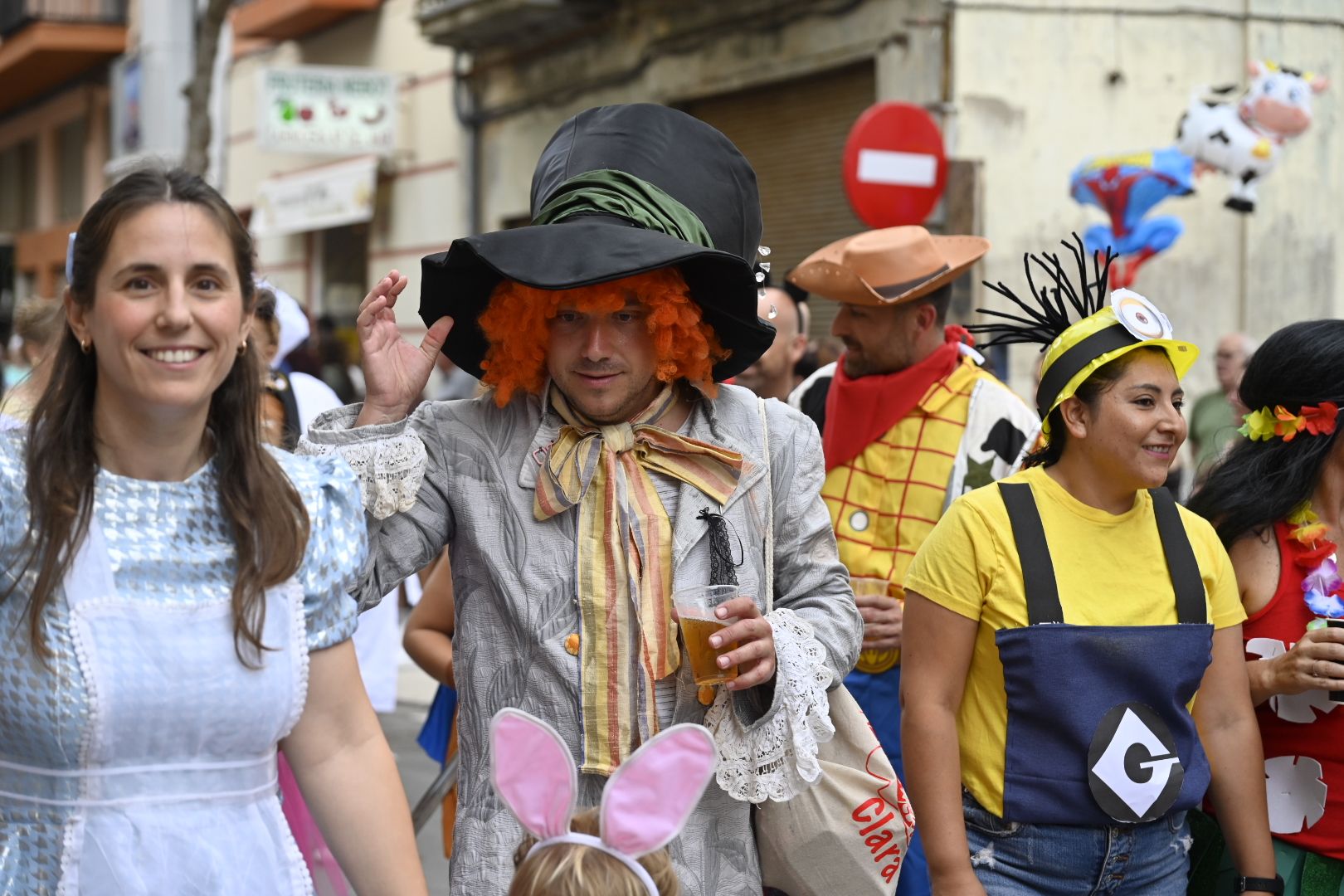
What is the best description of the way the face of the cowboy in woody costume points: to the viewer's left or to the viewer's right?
to the viewer's left

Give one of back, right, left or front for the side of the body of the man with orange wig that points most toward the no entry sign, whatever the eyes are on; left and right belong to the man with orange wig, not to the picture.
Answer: back

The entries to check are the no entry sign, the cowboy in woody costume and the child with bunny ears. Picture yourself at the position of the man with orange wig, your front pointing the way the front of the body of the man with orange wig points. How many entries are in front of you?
1

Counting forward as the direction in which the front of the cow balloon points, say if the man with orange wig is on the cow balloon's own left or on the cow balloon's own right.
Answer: on the cow balloon's own right

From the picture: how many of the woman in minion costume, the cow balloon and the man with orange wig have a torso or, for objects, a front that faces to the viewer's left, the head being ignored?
0

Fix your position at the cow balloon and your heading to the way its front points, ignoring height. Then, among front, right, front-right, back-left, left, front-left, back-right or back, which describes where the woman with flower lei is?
front-right

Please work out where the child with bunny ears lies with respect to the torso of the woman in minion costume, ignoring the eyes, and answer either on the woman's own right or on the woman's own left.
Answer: on the woman's own right

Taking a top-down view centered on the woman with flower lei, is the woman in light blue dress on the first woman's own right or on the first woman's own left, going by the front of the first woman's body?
on the first woman's own right

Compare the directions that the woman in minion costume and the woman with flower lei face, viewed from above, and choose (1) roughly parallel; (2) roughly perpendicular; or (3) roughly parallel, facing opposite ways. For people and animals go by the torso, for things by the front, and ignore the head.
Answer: roughly parallel

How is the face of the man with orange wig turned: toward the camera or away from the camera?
toward the camera

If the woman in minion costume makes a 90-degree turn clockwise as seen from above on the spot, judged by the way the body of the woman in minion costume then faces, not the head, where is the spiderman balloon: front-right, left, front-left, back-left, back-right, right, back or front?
back-right

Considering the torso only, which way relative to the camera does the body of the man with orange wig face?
toward the camera

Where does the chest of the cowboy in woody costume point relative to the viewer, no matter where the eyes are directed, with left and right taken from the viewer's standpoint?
facing the viewer and to the left of the viewer

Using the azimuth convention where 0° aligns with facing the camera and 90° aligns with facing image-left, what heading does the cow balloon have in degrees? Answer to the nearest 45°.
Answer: approximately 315°
